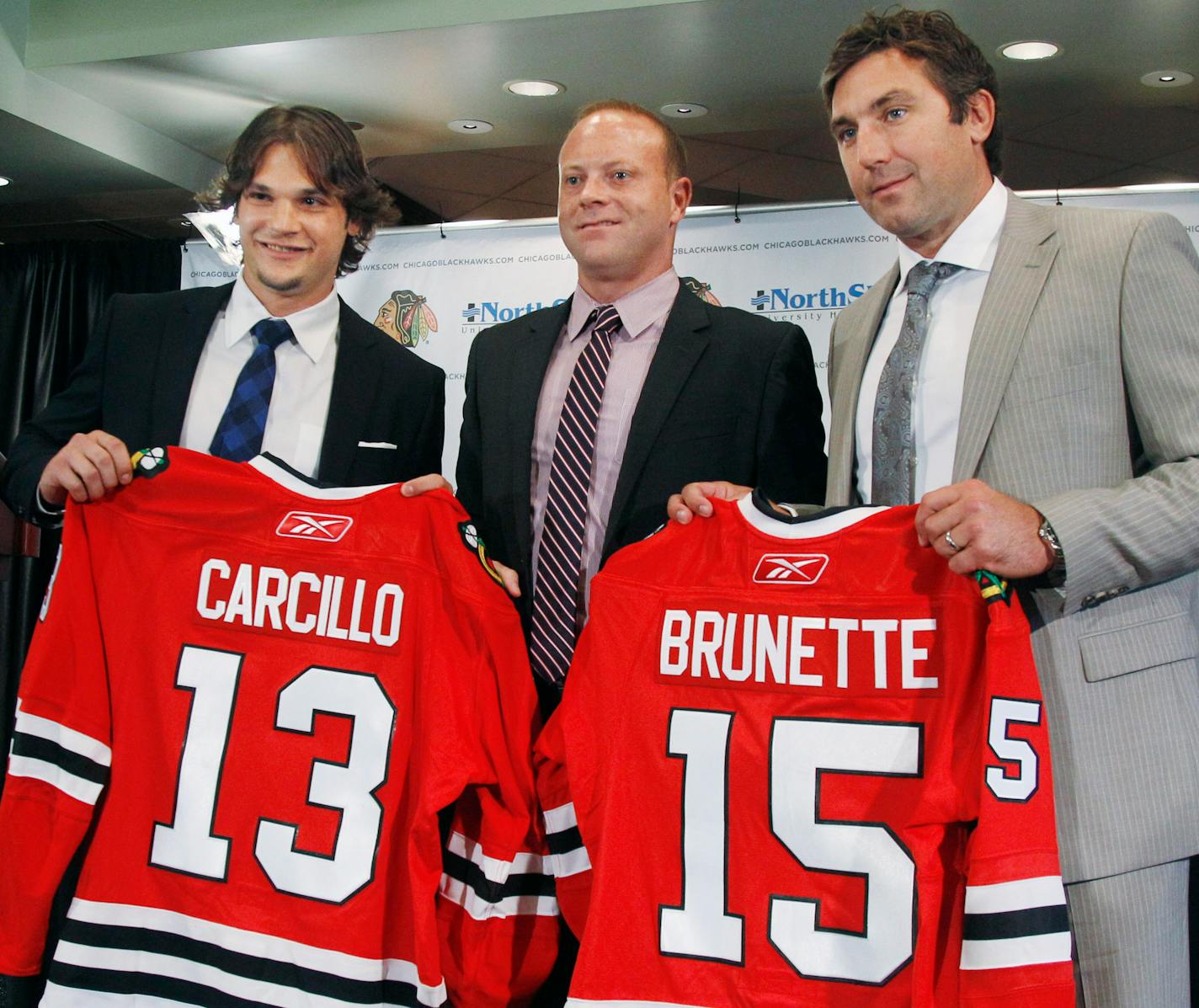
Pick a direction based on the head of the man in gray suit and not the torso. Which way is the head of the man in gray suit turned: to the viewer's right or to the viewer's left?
to the viewer's left

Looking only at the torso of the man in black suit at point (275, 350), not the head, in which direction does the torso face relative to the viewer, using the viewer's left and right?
facing the viewer

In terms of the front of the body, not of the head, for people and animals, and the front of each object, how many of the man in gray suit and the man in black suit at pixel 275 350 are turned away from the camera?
0

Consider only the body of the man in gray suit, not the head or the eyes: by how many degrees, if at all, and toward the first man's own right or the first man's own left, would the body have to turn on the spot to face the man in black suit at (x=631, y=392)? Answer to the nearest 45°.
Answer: approximately 90° to the first man's own right

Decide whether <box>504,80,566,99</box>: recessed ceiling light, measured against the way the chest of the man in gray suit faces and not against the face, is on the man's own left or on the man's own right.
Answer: on the man's own right

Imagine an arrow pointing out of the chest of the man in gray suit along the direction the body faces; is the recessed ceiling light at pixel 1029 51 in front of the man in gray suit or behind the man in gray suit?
behind

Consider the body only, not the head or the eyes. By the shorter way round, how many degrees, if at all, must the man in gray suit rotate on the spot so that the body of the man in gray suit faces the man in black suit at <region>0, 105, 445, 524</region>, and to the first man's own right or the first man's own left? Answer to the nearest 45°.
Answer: approximately 45° to the first man's own right

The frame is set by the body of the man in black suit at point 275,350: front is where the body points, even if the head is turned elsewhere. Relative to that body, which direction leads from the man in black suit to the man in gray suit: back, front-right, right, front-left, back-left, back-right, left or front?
front-left
